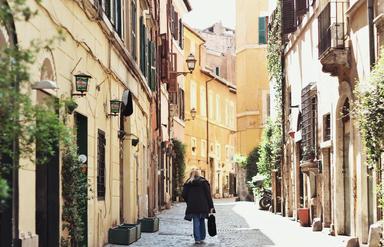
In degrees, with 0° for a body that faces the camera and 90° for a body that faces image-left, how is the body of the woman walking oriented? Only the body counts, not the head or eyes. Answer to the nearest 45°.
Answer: approximately 180°

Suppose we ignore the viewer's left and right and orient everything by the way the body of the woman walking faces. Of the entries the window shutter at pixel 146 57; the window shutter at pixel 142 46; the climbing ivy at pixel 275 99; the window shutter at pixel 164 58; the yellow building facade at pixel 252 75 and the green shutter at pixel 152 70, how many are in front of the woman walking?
6

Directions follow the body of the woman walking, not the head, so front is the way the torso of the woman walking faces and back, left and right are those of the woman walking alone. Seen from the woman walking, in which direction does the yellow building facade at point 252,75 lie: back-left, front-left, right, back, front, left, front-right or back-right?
front

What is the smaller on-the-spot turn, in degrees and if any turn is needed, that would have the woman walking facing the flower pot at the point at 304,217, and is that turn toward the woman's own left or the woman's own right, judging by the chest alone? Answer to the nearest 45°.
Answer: approximately 45° to the woman's own right

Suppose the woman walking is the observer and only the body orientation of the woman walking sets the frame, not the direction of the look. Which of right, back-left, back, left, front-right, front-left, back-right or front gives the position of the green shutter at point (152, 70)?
front

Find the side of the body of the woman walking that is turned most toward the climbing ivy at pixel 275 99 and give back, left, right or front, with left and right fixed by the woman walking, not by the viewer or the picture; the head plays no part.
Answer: front

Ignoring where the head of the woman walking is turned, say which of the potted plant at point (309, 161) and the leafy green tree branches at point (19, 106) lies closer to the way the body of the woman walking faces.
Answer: the potted plant

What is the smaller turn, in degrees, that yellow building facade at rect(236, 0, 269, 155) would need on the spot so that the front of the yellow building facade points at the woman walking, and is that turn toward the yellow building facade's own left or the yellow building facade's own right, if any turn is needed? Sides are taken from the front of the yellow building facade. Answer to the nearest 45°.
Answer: approximately 45° to the yellow building facade's own left

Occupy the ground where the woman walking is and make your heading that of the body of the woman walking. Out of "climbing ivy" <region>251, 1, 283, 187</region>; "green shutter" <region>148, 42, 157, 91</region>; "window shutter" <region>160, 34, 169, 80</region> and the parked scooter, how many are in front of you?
4

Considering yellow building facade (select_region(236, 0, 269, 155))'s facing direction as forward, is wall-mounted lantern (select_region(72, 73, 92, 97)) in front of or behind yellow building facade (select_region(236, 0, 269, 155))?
in front

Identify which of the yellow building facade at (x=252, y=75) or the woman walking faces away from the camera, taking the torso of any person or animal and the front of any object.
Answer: the woman walking

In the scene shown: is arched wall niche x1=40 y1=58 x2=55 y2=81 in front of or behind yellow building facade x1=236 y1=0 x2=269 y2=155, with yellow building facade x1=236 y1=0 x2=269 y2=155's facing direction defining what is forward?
in front

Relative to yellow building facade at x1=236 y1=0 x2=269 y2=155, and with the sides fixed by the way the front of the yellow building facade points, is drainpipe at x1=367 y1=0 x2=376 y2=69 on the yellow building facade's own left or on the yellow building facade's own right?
on the yellow building facade's own left
